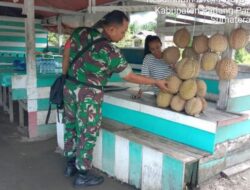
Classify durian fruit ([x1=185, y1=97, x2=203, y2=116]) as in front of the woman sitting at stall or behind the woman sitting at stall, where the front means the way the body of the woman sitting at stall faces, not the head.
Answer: in front

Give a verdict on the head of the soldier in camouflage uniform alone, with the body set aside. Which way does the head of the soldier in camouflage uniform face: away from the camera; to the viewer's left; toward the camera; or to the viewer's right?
to the viewer's right

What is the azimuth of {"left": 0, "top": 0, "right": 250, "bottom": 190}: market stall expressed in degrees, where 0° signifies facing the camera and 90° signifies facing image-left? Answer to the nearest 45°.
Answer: approximately 45°

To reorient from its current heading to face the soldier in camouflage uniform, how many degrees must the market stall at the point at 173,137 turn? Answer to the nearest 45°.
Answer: approximately 45° to its right

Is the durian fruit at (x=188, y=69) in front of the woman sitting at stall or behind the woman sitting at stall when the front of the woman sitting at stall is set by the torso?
in front
